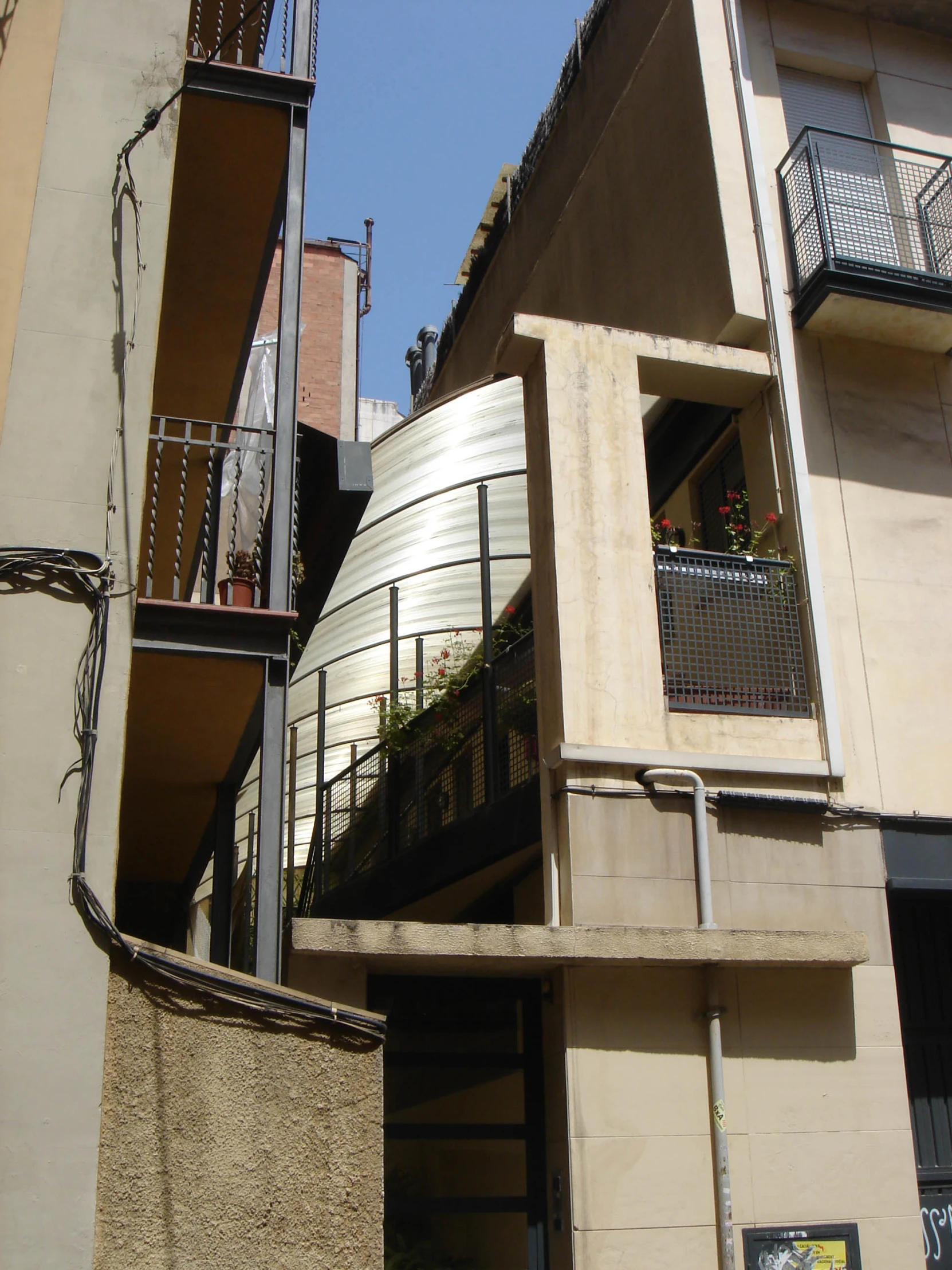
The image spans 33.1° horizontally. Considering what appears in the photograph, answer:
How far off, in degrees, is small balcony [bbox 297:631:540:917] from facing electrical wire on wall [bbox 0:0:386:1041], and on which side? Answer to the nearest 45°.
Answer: approximately 45° to its left

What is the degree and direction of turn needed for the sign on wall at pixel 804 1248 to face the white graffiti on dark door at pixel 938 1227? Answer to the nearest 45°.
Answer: approximately 135° to its left

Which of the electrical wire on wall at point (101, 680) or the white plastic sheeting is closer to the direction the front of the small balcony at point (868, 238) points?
the electrical wire on wall

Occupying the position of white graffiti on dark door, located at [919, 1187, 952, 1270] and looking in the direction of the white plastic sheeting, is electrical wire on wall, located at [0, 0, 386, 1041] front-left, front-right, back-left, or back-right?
front-left

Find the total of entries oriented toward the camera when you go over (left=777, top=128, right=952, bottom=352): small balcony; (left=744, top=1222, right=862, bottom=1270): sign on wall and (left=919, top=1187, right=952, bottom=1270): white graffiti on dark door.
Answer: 3

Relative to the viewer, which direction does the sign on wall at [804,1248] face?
toward the camera

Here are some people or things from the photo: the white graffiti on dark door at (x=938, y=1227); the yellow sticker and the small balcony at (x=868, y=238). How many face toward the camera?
3

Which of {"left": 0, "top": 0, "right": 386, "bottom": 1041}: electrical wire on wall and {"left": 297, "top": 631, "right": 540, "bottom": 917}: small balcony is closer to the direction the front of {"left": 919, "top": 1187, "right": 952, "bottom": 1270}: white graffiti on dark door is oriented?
the electrical wire on wall

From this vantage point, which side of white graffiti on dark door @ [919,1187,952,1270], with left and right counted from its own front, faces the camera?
front

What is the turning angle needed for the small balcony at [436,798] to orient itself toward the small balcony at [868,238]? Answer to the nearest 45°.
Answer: approximately 90° to its left

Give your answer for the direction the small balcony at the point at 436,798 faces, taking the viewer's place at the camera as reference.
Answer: facing the viewer and to the left of the viewer
